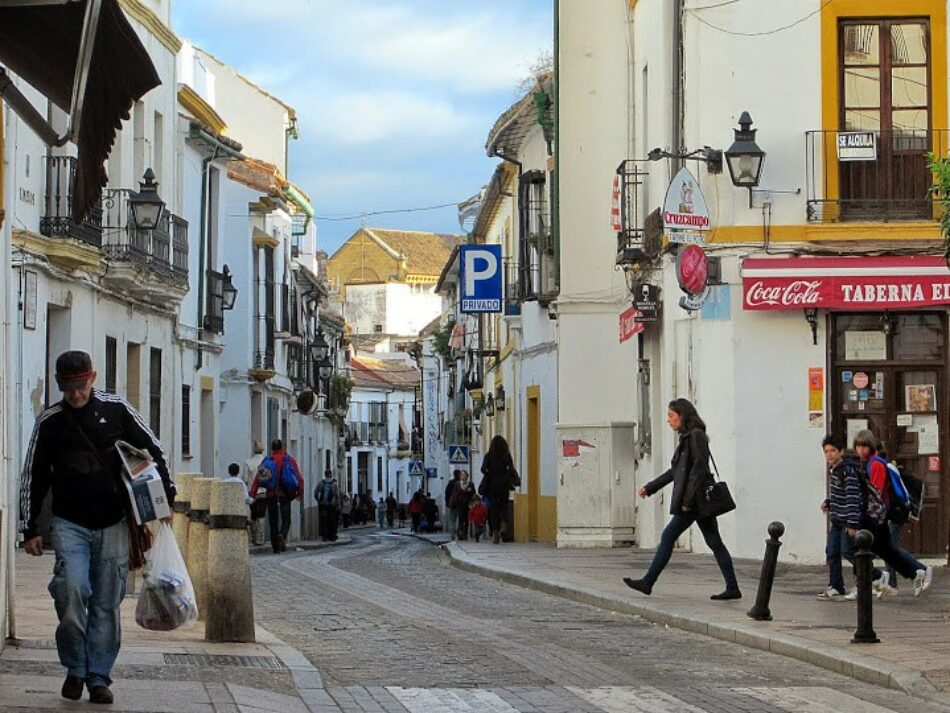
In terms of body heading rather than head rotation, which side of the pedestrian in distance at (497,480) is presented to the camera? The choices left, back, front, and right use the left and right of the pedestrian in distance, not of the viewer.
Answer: back

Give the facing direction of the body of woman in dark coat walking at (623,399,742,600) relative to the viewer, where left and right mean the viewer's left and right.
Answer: facing to the left of the viewer

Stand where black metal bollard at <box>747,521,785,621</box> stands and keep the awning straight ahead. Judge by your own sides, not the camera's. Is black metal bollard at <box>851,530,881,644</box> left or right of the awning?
left

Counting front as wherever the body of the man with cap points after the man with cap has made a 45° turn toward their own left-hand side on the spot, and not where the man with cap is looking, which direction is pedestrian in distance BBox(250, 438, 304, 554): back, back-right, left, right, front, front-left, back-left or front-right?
back-left

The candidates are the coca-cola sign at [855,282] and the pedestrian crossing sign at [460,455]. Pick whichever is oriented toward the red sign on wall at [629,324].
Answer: the pedestrian crossing sign

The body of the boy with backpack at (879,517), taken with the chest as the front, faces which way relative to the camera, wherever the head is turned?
to the viewer's left

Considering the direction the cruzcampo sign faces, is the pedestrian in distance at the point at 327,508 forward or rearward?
rearward

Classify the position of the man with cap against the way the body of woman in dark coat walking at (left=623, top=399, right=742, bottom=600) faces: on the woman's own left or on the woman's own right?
on the woman's own left

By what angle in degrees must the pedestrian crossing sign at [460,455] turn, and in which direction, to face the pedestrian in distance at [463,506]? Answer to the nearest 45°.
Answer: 0° — it already faces them

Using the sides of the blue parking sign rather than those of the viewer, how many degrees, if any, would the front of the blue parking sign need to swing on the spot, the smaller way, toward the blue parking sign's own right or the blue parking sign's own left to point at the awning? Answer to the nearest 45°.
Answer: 0° — it already faces it

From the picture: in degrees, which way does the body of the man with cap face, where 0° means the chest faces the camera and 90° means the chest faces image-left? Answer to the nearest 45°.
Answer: approximately 0°

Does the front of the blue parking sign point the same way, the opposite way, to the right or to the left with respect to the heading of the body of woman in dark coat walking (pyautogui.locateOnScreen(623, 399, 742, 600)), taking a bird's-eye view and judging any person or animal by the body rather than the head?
to the left

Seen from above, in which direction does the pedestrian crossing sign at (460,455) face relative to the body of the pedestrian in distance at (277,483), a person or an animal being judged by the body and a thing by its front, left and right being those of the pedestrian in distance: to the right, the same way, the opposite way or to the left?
the opposite way

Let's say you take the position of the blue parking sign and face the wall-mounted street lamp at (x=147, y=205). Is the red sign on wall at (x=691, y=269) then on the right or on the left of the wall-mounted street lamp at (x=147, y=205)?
left

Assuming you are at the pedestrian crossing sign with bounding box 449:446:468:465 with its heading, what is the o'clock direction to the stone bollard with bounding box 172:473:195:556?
The stone bollard is roughly at 12 o'clock from the pedestrian crossing sign.
